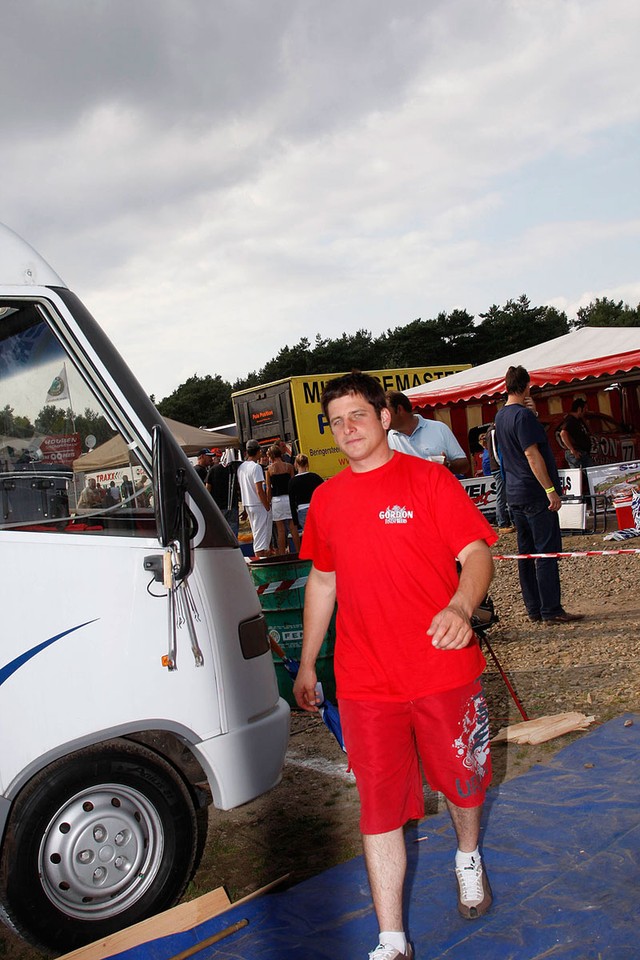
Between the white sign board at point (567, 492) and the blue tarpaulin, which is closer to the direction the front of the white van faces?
the blue tarpaulin

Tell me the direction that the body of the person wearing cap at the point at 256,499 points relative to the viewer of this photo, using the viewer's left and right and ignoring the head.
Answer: facing away from the viewer and to the right of the viewer

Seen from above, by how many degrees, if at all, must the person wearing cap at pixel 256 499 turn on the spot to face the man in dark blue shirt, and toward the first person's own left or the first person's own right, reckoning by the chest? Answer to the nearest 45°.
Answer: approximately 135° to the first person's own right

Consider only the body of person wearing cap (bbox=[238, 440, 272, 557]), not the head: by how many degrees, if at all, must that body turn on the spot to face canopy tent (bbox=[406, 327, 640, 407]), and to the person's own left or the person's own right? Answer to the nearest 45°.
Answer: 0° — they already face it
